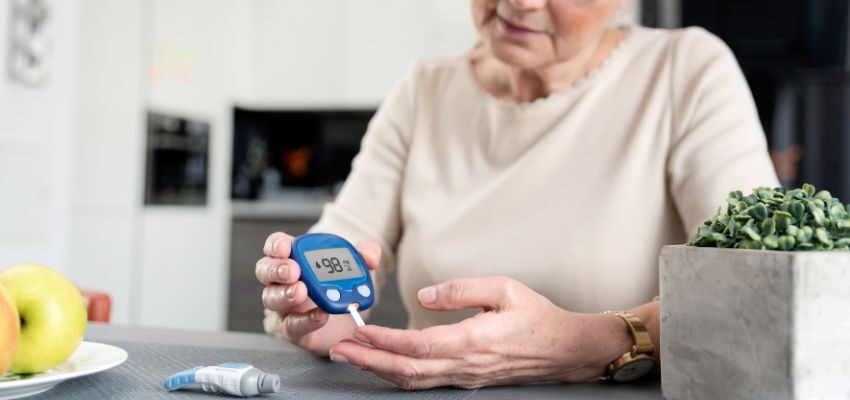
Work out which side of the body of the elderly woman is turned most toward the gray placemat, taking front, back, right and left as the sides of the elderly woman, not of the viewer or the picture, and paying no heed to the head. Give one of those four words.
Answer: front

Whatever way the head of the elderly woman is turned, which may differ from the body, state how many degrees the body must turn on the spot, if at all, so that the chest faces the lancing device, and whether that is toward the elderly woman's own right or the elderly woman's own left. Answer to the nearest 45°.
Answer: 0° — they already face it

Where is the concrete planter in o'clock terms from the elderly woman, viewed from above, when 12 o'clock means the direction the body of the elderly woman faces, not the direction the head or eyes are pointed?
The concrete planter is roughly at 10 o'clock from the elderly woman.

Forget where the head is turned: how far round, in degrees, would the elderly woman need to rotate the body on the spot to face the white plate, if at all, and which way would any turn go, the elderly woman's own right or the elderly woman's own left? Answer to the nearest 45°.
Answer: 0° — they already face it

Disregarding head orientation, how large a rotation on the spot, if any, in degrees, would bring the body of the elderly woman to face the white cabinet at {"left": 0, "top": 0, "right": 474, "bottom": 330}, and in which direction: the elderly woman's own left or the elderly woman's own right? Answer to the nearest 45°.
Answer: approximately 90° to the elderly woman's own right

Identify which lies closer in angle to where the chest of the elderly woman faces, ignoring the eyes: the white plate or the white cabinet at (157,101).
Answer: the white plate

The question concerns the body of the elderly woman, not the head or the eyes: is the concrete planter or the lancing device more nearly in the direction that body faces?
the lancing device

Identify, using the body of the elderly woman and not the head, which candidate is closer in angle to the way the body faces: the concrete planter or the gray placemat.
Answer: the gray placemat

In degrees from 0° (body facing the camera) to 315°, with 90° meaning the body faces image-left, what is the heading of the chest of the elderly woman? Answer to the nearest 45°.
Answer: approximately 45°
